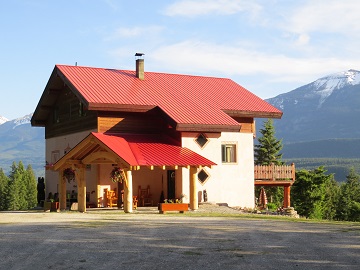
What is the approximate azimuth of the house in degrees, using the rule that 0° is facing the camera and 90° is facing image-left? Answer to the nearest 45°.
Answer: approximately 0°

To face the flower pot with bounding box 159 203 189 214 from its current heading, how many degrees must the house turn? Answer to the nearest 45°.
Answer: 0° — it already faces it
